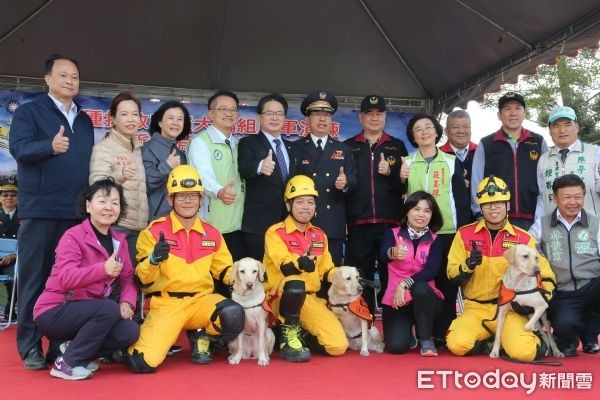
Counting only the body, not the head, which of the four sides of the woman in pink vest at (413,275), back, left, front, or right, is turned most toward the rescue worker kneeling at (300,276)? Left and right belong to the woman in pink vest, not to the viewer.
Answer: right

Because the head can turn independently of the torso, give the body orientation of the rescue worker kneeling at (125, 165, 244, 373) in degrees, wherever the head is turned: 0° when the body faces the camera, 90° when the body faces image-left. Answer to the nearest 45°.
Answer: approximately 0°

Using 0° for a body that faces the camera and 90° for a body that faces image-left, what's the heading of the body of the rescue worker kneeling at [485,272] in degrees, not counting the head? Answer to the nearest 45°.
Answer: approximately 0°

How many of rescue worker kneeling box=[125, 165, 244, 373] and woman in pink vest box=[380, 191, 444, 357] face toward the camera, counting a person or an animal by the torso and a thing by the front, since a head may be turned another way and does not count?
2

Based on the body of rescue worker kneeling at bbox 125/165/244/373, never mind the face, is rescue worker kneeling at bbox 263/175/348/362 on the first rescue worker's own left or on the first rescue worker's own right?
on the first rescue worker's own left
